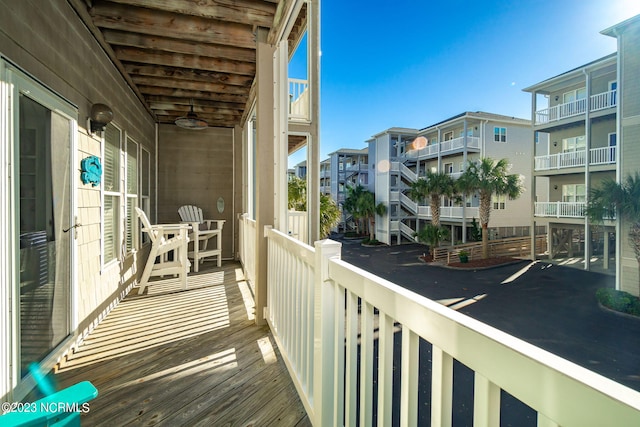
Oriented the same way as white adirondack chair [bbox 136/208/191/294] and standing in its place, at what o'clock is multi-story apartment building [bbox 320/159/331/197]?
The multi-story apartment building is roughly at 10 o'clock from the white adirondack chair.

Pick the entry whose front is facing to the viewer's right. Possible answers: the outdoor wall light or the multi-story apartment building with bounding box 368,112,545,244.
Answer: the outdoor wall light

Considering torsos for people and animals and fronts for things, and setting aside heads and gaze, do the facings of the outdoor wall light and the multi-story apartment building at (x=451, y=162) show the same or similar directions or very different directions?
very different directions

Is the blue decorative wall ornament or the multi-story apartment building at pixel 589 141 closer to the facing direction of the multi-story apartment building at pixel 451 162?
the blue decorative wall ornament

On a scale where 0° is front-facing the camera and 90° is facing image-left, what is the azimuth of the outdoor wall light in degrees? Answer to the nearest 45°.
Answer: approximately 270°

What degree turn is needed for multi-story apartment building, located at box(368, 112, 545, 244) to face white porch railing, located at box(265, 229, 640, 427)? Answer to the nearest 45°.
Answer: approximately 45° to its left

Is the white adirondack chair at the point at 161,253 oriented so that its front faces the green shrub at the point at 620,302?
yes

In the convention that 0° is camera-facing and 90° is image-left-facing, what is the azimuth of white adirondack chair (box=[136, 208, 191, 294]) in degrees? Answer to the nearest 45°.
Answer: approximately 270°
